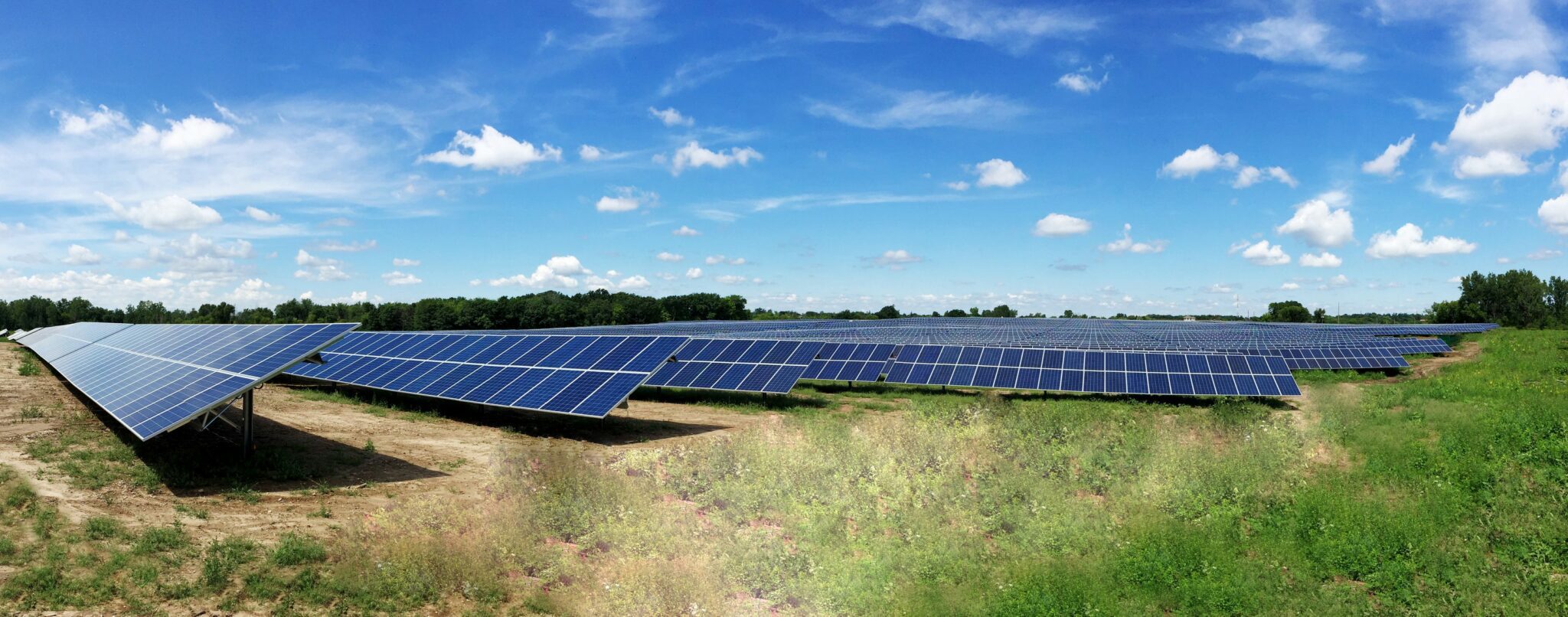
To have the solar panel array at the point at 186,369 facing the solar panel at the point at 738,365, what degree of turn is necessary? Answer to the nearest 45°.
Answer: approximately 135° to its left

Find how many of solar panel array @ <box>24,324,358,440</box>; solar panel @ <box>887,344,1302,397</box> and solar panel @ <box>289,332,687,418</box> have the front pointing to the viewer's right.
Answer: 0

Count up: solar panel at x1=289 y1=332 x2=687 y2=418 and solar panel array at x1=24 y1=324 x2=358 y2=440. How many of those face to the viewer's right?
0

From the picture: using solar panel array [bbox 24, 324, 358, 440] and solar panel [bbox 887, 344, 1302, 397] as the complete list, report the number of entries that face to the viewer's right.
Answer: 0

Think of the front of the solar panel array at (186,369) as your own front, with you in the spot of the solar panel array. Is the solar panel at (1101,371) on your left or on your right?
on your left

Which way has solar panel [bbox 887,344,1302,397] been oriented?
toward the camera

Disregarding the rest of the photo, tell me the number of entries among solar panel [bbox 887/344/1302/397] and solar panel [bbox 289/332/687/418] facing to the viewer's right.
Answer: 0

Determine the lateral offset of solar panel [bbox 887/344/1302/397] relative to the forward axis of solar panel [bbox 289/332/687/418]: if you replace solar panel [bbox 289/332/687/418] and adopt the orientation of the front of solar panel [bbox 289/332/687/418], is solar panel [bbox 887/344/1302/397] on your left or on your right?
on your left

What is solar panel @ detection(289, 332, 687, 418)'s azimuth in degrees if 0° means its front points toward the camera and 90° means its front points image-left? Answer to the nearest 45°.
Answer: approximately 45°
